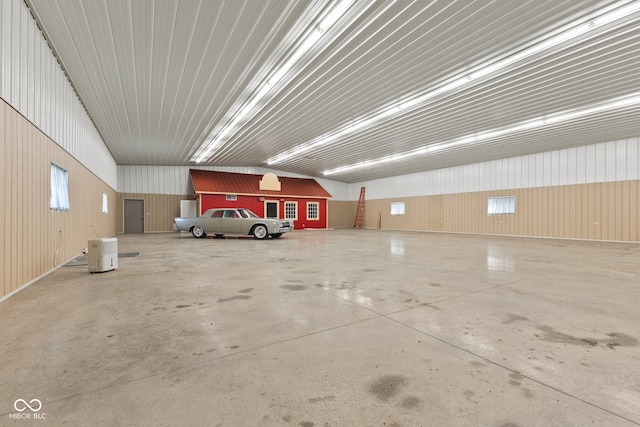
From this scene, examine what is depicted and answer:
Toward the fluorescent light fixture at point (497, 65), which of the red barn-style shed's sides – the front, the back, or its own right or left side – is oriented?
front

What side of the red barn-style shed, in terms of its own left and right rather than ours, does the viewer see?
front

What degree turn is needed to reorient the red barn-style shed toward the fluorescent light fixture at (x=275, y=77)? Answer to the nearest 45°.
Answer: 0° — it already faces it

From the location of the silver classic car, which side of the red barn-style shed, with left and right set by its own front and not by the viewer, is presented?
front

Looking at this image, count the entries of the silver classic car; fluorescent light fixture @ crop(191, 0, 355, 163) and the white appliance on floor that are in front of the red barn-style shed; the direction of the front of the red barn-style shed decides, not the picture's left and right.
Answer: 3

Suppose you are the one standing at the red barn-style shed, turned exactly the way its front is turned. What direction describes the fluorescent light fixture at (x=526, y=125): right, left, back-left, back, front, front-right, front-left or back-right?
front-left
